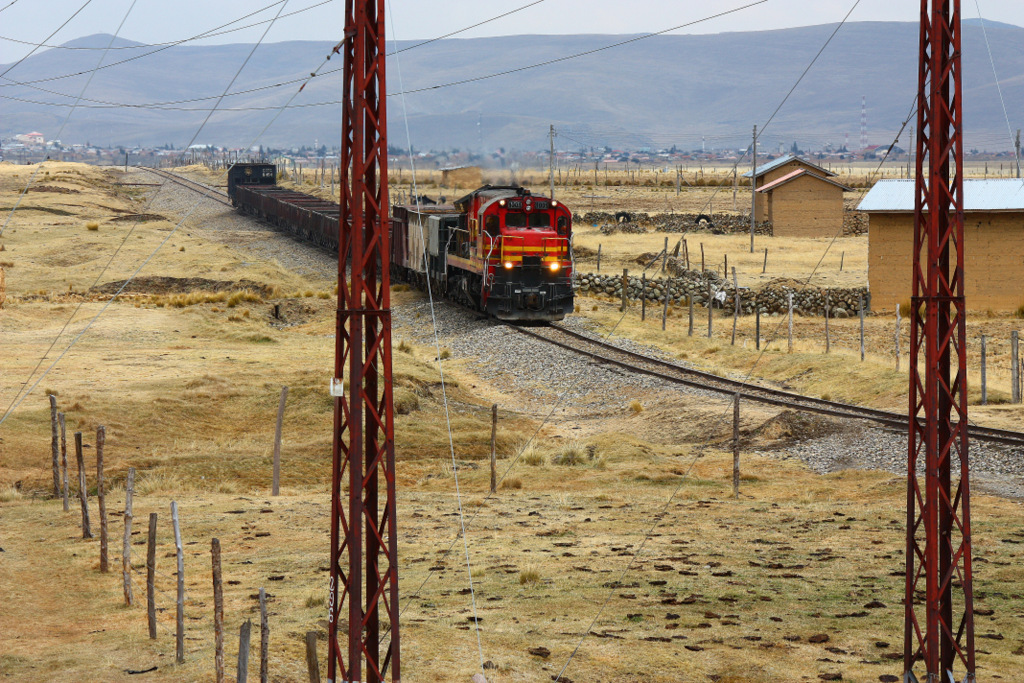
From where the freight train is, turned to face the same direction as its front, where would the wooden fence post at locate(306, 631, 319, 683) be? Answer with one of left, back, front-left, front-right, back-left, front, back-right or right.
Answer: front-right

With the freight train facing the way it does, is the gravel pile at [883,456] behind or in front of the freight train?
in front

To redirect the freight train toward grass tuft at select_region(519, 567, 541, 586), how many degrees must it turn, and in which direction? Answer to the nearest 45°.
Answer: approximately 45° to its right

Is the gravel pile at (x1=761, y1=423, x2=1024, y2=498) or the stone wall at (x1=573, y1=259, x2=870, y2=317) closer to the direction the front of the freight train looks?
the gravel pile

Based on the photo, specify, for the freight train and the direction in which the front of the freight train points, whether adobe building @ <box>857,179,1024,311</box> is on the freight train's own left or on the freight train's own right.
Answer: on the freight train's own left

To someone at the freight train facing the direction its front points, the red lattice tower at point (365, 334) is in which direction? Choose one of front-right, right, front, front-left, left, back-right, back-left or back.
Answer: front-right

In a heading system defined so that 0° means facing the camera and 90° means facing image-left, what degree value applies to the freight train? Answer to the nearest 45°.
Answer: approximately 315°

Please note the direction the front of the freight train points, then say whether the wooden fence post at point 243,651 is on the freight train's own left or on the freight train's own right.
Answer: on the freight train's own right

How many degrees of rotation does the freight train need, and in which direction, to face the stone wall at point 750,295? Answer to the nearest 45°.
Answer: approximately 90° to its left
